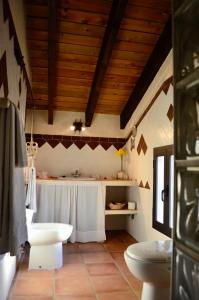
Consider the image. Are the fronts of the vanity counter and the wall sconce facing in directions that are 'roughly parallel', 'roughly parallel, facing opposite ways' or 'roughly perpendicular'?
roughly parallel

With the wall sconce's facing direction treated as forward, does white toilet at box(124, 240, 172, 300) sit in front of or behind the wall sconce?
in front

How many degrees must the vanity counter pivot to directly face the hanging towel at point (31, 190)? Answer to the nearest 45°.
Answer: approximately 45° to its right

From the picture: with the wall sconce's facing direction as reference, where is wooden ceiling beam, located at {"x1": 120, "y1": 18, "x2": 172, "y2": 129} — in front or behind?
in front

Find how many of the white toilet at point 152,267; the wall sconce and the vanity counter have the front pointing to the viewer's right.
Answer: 0

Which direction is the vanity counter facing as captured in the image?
toward the camera

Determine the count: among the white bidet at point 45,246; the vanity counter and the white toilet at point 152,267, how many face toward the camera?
1

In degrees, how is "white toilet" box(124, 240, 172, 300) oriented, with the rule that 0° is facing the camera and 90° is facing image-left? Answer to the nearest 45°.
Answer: approximately 90°

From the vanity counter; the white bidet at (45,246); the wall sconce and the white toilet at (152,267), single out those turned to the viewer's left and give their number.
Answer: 1

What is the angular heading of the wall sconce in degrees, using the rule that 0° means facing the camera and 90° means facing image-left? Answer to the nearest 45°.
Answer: approximately 0°

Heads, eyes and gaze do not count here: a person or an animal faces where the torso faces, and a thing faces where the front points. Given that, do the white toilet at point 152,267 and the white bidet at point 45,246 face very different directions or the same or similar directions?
very different directions

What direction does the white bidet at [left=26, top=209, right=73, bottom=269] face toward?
to the viewer's right

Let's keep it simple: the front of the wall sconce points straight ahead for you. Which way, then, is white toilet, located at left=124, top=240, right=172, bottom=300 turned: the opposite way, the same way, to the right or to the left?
to the right

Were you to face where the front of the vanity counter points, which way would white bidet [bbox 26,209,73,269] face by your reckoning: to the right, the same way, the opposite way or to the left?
to the left
